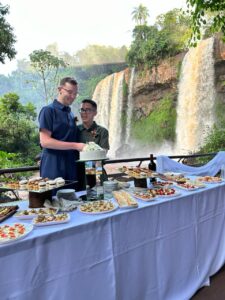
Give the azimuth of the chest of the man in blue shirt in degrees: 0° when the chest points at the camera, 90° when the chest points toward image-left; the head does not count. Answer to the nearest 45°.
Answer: approximately 315°

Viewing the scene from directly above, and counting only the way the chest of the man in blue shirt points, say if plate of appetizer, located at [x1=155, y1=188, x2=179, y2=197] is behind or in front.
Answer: in front

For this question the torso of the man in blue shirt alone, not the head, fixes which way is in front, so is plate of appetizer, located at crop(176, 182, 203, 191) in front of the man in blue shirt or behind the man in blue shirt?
in front

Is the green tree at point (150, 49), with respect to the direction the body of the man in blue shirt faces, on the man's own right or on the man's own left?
on the man's own left

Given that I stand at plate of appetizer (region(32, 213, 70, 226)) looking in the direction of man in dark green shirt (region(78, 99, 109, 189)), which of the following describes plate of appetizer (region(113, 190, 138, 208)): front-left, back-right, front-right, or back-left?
front-right

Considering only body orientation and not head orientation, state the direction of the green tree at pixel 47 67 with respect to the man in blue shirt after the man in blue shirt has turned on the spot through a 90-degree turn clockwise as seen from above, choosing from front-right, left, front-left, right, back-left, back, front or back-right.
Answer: back-right

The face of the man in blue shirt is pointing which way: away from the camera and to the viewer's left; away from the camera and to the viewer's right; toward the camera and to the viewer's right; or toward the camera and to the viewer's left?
toward the camera and to the viewer's right

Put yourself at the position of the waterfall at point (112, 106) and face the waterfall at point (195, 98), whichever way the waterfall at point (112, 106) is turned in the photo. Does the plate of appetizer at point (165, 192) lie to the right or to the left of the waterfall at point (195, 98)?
right

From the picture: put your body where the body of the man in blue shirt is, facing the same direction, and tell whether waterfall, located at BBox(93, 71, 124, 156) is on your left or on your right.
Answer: on your left
